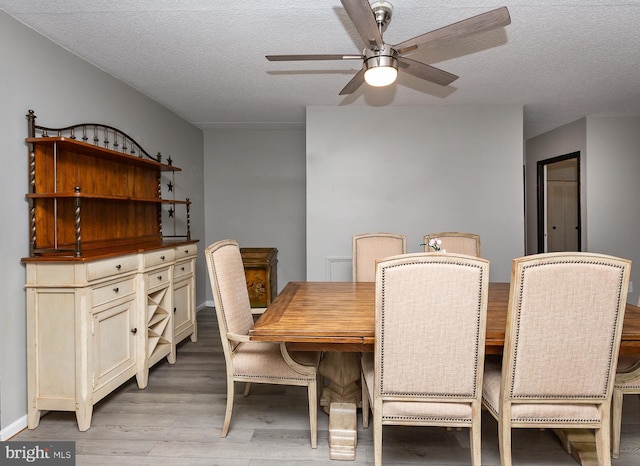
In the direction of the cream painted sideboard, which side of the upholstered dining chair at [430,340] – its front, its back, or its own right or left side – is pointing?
left

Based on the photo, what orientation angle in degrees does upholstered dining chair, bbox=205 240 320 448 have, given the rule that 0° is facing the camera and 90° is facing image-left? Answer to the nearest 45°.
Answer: approximately 270°

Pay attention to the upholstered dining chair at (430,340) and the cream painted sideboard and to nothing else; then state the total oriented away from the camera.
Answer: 1

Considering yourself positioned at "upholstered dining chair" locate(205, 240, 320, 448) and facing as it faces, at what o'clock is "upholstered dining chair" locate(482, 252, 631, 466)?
"upholstered dining chair" locate(482, 252, 631, 466) is roughly at 1 o'clock from "upholstered dining chair" locate(205, 240, 320, 448).

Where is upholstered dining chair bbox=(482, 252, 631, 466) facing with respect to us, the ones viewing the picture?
facing away from the viewer and to the left of the viewer

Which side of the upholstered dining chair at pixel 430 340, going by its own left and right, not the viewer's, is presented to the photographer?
back

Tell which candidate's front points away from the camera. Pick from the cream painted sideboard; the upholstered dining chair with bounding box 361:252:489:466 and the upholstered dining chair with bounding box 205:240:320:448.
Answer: the upholstered dining chair with bounding box 361:252:489:466

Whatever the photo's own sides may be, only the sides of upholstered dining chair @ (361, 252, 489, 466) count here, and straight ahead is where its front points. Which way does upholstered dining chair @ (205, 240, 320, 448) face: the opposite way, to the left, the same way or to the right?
to the right
